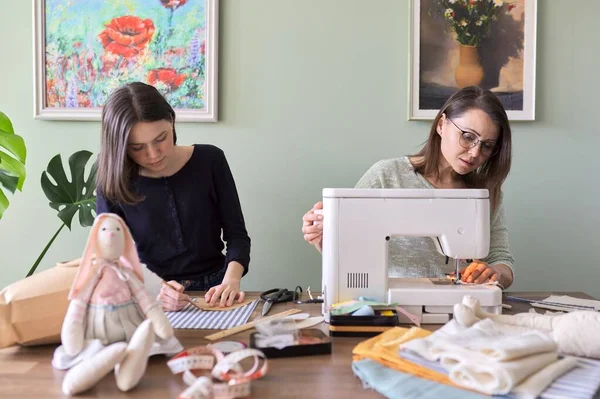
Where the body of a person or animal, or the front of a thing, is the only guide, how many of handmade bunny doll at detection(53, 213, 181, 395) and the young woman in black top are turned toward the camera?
2

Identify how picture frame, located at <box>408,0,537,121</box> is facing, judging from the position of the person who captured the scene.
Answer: facing the viewer

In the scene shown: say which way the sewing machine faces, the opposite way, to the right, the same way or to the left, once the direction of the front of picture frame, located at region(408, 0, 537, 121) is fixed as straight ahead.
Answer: the opposite way

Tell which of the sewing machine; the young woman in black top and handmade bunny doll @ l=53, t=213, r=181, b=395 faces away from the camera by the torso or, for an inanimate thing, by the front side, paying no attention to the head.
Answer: the sewing machine

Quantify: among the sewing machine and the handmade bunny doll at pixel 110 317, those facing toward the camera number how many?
1

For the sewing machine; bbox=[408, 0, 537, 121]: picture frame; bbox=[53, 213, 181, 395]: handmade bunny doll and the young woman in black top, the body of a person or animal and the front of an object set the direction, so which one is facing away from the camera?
the sewing machine

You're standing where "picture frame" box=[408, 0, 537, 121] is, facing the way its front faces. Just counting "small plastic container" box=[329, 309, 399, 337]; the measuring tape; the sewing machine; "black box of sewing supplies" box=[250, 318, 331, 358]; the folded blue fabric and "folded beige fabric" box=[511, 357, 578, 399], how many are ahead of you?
6

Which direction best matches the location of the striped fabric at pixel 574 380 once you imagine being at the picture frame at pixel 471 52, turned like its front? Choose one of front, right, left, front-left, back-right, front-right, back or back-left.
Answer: front

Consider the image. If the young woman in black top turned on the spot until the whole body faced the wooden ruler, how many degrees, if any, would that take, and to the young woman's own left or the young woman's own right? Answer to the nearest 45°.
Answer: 0° — they already face it

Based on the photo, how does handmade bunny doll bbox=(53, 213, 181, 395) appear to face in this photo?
toward the camera

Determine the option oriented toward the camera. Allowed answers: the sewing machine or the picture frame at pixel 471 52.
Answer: the picture frame

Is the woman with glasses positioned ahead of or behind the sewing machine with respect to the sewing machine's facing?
ahead

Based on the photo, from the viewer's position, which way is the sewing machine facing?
facing away from the viewer

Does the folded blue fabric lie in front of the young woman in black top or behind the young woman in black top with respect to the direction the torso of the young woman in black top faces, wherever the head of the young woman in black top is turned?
in front

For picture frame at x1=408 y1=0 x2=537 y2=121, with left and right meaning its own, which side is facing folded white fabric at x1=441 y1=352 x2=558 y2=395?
front

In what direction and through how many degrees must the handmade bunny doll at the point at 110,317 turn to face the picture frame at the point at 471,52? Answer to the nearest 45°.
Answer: approximately 135° to its left

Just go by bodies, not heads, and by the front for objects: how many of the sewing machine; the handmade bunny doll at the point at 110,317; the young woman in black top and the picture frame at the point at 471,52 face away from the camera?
1
